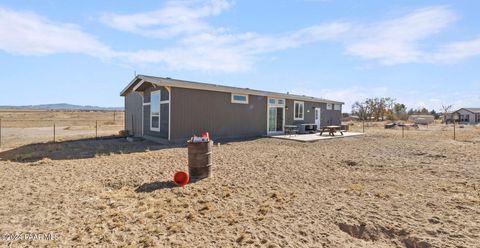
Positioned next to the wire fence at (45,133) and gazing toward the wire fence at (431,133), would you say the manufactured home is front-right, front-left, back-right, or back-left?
front-left

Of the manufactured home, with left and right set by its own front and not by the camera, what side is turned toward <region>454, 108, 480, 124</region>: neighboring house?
left

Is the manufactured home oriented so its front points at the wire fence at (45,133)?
no

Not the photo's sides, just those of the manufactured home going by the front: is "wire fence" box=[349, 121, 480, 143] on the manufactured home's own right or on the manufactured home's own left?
on the manufactured home's own left

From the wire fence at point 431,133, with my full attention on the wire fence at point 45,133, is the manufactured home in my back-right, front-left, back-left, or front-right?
front-left

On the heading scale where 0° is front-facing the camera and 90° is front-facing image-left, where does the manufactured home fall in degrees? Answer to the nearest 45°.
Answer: approximately 315°
